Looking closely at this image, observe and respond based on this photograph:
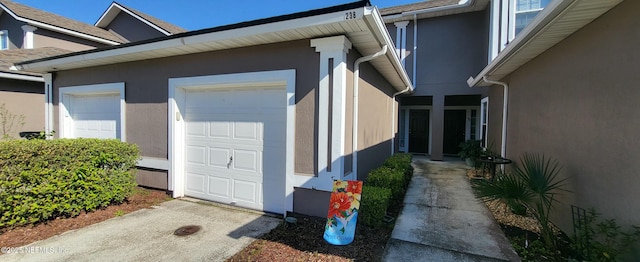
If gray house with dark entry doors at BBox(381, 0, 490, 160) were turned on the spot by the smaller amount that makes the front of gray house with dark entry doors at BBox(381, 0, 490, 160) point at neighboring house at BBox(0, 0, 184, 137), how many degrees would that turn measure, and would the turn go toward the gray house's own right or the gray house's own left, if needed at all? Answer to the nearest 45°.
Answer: approximately 90° to the gray house's own right

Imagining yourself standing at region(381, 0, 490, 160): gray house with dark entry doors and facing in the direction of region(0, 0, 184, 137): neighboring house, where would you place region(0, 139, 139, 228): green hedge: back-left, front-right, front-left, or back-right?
front-left

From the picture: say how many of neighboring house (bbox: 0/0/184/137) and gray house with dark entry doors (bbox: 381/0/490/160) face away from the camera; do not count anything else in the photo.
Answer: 0

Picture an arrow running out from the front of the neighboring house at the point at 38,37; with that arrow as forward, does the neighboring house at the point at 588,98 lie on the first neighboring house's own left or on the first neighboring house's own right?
on the first neighboring house's own left

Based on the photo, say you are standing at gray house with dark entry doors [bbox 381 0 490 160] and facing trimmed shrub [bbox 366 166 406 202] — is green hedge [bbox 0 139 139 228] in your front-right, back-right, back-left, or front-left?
front-right

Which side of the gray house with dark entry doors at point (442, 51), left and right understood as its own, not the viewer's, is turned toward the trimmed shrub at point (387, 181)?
front

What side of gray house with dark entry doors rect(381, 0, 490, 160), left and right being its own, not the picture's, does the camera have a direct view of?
front

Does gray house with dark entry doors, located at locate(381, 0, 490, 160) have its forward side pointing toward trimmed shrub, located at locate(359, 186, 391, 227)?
yes

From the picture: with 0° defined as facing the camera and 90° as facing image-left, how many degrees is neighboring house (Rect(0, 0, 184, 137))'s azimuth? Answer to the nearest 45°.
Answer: approximately 45°

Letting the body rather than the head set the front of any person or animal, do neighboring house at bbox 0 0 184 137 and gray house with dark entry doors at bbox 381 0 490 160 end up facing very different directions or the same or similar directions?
same or similar directions

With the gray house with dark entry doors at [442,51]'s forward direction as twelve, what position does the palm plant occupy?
The palm plant is roughly at 12 o'clock from the gray house with dark entry doors.

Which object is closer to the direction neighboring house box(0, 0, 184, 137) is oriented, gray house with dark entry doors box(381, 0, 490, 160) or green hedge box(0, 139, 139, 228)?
the green hedge

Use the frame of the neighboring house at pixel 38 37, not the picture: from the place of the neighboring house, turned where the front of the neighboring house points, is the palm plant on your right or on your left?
on your left

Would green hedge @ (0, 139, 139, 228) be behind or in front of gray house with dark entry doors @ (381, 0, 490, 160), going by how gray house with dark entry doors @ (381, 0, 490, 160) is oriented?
in front
